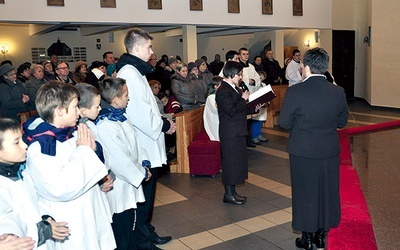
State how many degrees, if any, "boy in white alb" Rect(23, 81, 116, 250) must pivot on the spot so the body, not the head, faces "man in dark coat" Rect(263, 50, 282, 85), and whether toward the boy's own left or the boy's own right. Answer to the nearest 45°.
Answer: approximately 45° to the boy's own left

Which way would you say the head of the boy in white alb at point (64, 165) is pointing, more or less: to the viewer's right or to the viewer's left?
to the viewer's right

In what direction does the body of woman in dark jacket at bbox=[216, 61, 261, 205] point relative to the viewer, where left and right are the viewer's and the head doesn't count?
facing to the right of the viewer

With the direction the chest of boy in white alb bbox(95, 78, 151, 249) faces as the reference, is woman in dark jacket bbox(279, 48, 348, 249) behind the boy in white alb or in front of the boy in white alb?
in front

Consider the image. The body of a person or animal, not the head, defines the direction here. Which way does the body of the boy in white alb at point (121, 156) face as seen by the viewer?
to the viewer's right

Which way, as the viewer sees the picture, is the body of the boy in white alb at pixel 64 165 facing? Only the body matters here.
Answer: to the viewer's right

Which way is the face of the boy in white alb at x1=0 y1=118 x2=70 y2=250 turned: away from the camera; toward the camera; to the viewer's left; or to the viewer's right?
to the viewer's right

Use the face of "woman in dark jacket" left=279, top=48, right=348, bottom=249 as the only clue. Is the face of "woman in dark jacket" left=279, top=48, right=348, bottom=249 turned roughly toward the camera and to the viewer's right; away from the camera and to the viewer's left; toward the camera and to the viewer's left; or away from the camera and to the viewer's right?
away from the camera and to the viewer's left

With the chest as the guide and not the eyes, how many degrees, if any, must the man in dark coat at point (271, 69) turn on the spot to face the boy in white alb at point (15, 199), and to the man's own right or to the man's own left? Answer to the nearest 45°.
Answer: approximately 45° to the man's own right

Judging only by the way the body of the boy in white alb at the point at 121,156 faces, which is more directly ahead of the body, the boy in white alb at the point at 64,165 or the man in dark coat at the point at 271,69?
the man in dark coat
